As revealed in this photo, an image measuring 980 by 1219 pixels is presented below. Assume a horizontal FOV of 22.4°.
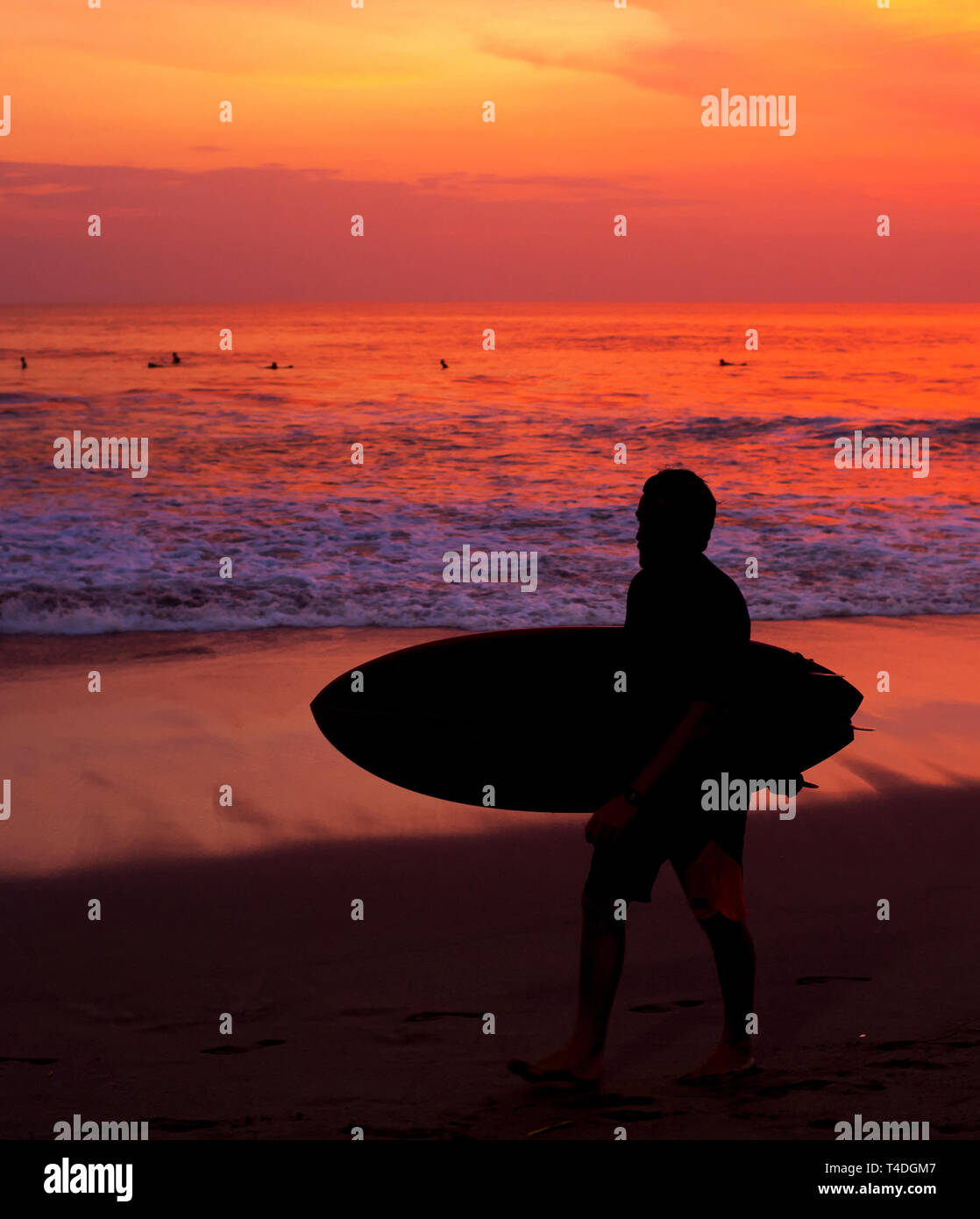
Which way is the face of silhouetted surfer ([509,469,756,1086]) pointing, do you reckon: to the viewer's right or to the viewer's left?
to the viewer's left

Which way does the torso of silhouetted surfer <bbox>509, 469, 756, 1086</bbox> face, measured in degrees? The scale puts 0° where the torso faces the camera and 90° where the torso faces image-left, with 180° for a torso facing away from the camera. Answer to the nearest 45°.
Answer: approximately 90°
